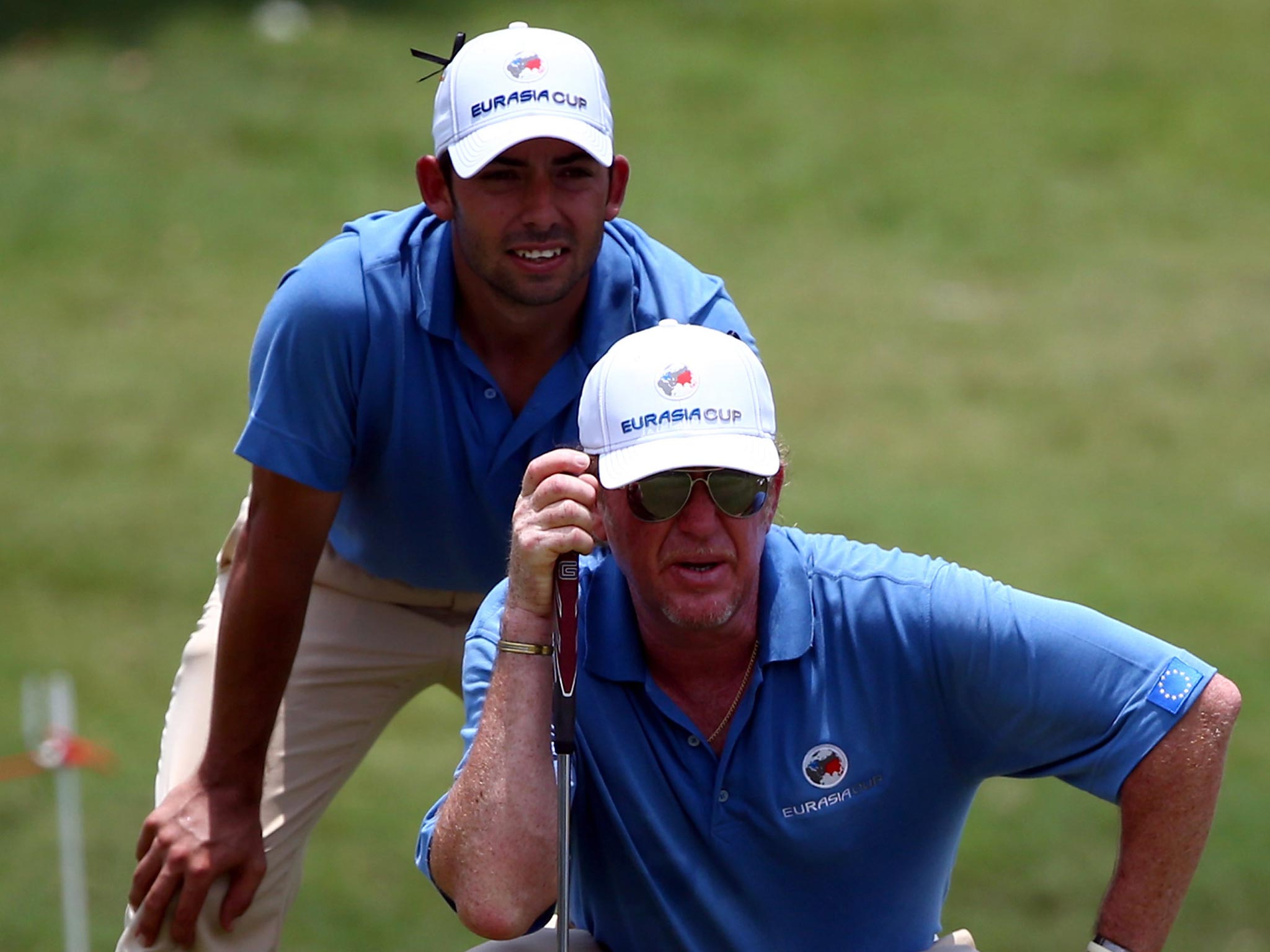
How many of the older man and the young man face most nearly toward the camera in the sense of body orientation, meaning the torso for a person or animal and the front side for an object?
2

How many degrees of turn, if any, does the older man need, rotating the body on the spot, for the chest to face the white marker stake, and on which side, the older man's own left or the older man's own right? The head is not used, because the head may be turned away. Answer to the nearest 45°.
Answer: approximately 135° to the older man's own right

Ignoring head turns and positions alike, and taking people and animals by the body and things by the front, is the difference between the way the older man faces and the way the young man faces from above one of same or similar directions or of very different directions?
same or similar directions

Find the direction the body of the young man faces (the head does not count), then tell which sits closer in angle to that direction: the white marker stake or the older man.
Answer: the older man

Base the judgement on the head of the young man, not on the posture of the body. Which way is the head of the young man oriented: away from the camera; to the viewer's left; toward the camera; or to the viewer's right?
toward the camera

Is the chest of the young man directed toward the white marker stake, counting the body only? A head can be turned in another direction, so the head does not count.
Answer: no

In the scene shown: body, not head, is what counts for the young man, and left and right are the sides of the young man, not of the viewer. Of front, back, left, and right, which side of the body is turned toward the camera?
front

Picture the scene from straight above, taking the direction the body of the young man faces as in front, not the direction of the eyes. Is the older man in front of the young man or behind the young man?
in front

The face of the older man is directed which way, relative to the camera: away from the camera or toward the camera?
toward the camera
